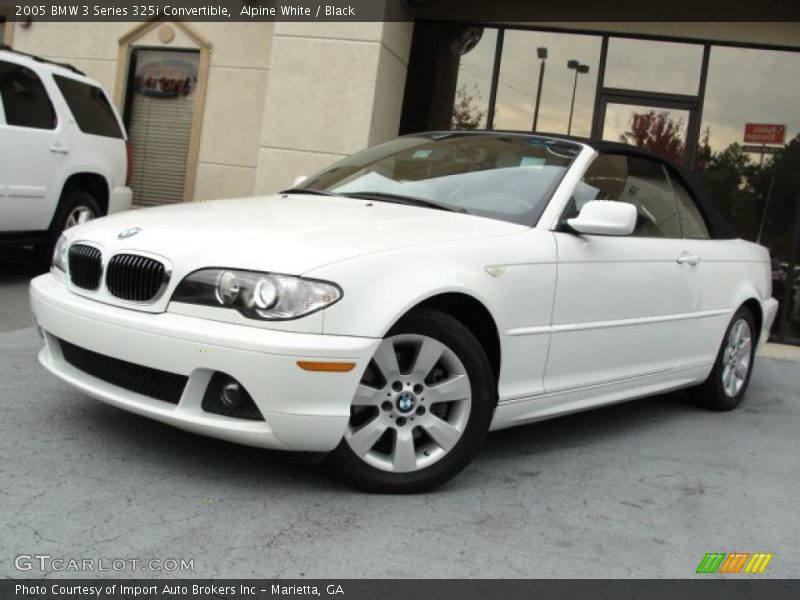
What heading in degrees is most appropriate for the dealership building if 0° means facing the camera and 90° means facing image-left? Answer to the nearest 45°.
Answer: approximately 0°

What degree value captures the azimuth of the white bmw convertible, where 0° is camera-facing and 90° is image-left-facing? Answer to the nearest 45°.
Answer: approximately 45°

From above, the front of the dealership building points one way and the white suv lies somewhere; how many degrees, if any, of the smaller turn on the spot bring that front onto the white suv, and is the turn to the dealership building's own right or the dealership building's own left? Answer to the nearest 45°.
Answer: approximately 45° to the dealership building's own right

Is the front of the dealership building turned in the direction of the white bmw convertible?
yes

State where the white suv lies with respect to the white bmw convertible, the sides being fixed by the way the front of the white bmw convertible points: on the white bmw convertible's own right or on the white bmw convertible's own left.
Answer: on the white bmw convertible's own right
